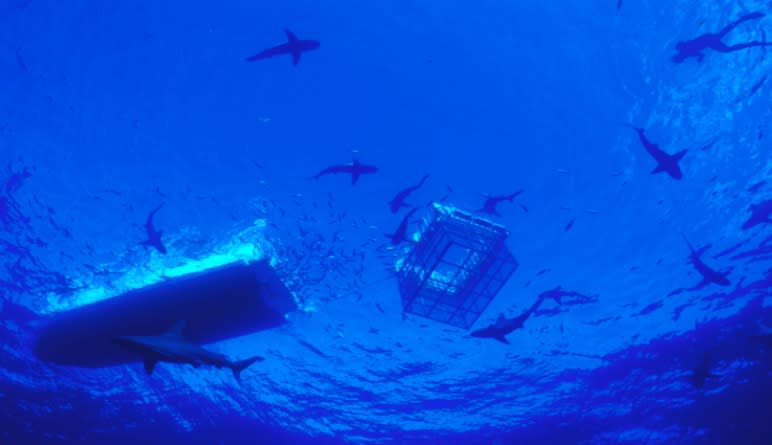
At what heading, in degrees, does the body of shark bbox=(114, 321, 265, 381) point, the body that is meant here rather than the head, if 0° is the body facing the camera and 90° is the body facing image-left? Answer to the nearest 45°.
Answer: approximately 90°

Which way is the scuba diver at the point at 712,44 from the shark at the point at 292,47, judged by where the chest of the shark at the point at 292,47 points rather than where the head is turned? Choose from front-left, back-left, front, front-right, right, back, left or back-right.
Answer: front

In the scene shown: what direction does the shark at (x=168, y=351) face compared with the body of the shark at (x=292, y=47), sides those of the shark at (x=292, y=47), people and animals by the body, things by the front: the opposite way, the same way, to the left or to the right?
the opposite way

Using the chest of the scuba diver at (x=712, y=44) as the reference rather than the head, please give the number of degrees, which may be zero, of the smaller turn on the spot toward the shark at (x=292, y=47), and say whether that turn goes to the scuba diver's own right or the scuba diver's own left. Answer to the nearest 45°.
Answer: approximately 45° to the scuba diver's own left

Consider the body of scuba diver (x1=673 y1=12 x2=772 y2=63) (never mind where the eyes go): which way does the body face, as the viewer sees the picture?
to the viewer's left

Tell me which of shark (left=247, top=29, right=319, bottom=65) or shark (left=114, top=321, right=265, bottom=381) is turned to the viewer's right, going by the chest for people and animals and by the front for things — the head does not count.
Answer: shark (left=247, top=29, right=319, bottom=65)

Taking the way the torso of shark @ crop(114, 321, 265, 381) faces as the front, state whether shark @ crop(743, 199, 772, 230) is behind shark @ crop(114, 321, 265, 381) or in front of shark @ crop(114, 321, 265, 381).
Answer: behind

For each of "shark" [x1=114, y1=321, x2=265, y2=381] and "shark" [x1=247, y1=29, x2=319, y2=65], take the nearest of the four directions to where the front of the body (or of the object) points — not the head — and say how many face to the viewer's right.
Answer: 1

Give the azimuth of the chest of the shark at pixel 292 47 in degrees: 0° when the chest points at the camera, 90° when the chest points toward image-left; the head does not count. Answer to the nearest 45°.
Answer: approximately 270°
